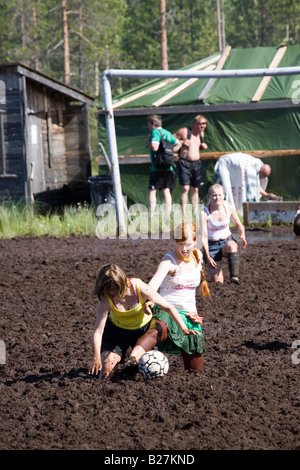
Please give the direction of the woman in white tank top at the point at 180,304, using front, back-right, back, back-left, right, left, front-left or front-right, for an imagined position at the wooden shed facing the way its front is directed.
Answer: front-right

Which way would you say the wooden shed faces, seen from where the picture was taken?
facing the viewer and to the right of the viewer

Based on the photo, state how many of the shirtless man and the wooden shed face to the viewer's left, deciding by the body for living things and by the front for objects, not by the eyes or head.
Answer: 0

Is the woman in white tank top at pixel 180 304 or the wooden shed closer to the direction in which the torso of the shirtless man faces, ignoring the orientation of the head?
the woman in white tank top

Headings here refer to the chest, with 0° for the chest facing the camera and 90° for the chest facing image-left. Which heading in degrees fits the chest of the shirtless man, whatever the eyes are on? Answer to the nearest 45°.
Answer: approximately 315°

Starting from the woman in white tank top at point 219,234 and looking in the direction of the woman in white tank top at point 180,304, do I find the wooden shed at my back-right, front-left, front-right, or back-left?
back-right

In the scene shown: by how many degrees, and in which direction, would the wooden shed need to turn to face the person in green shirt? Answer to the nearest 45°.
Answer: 0° — it already faces them

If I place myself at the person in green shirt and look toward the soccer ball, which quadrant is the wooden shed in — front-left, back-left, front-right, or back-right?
back-right
